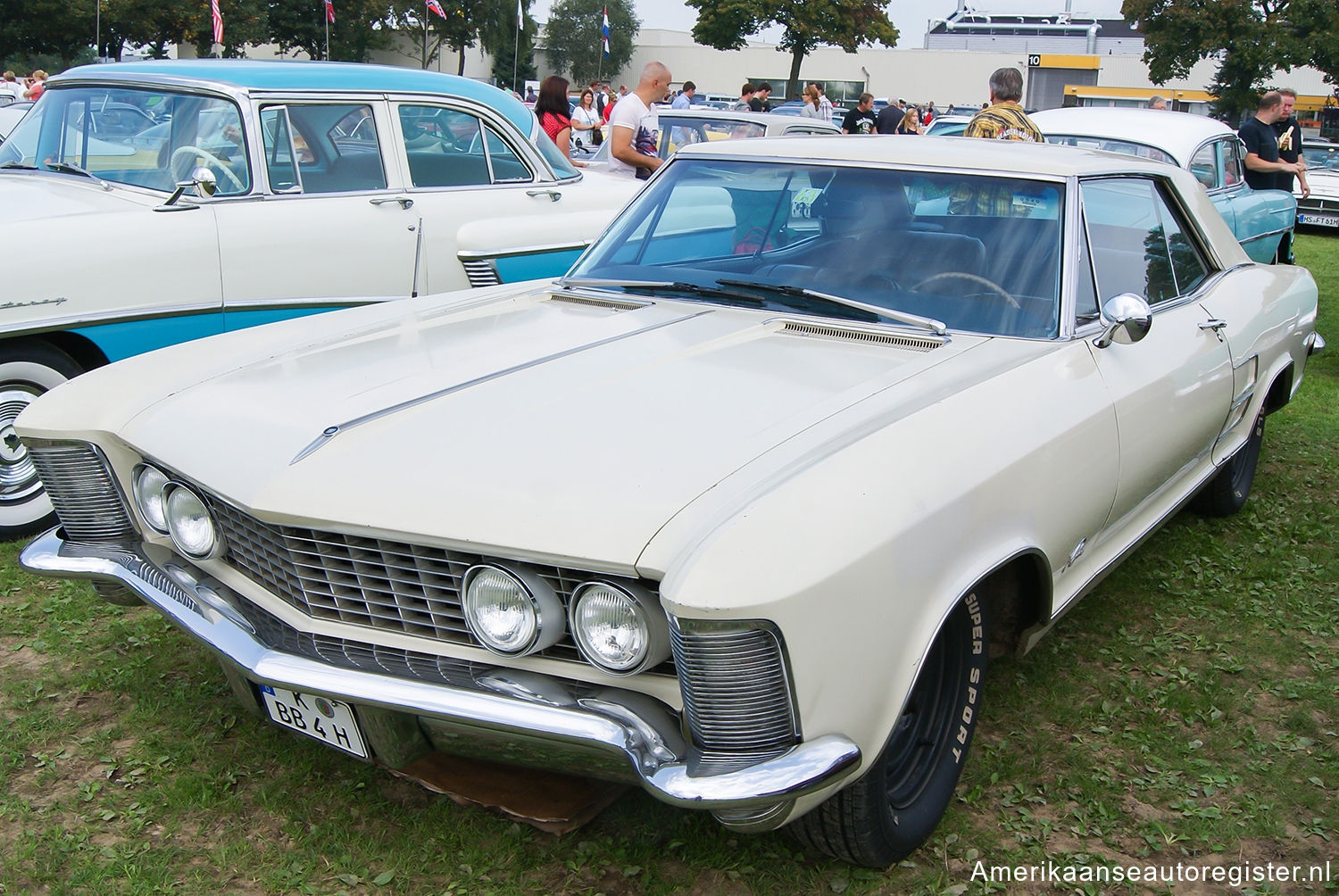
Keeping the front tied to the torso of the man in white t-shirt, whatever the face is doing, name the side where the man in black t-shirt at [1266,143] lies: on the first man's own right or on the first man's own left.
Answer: on the first man's own left

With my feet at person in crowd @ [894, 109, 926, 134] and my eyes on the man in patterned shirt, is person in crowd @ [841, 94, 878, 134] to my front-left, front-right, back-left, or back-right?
back-right

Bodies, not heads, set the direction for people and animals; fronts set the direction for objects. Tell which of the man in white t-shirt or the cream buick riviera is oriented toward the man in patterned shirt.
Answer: the man in white t-shirt

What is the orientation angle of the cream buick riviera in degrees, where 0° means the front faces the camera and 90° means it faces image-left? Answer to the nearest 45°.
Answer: approximately 45°

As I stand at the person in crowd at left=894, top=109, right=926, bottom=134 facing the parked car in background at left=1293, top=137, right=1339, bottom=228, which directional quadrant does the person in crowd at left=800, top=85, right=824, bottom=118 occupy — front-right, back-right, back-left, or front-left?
back-left

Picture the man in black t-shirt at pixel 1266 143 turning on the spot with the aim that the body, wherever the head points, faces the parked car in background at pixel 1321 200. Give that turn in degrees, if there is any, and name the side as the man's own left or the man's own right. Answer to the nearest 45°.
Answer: approximately 90° to the man's own left

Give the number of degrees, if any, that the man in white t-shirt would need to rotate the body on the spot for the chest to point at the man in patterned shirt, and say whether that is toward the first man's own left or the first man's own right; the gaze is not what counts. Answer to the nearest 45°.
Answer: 0° — they already face them

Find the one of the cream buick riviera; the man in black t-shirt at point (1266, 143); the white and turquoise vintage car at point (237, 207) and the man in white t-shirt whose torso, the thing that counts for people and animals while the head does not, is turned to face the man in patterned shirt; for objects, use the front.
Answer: the man in white t-shirt
